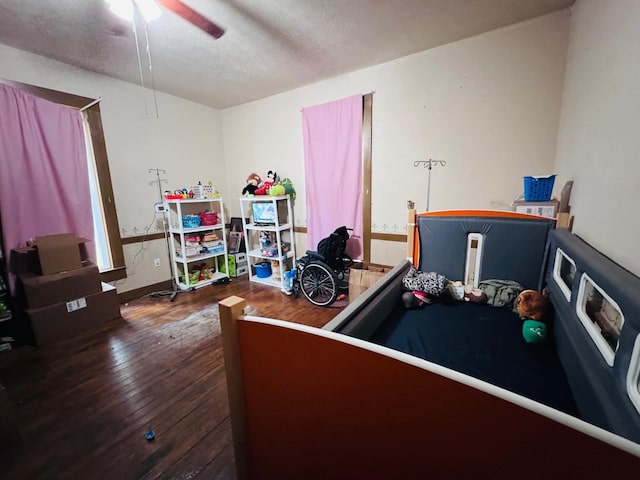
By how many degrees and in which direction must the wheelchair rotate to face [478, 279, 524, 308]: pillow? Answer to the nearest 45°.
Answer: approximately 180°

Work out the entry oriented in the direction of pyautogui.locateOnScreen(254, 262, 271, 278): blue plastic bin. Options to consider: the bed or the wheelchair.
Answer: the wheelchair

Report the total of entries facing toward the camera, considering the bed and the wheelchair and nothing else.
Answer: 1

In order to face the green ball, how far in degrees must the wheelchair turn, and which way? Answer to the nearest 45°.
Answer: approximately 180°

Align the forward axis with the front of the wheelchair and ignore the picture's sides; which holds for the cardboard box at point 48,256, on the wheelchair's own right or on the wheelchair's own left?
on the wheelchair's own left

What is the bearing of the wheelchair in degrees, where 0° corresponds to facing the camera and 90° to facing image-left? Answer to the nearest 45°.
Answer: approximately 135°

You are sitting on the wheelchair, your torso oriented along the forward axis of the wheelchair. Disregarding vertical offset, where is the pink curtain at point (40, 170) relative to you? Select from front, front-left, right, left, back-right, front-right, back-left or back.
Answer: front-left

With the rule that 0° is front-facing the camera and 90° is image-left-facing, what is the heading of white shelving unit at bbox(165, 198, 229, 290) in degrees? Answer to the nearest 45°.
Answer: approximately 315°

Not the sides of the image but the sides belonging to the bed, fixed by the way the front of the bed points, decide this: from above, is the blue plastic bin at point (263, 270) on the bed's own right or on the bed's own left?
on the bed's own right

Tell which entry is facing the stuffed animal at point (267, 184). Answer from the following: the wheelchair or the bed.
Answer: the wheelchair

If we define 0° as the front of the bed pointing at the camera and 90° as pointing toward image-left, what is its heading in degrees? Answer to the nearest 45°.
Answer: approximately 0°

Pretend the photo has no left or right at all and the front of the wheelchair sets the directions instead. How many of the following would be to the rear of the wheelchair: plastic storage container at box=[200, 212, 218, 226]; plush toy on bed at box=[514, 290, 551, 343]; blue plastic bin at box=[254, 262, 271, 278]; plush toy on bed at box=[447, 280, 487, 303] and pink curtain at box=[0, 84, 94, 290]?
2

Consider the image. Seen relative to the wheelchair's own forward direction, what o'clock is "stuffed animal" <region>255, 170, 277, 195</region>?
The stuffed animal is roughly at 12 o'clock from the wheelchair.

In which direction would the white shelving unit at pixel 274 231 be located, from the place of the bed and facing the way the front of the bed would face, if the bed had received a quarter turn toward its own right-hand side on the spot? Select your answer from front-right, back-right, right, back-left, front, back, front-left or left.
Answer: front-right
